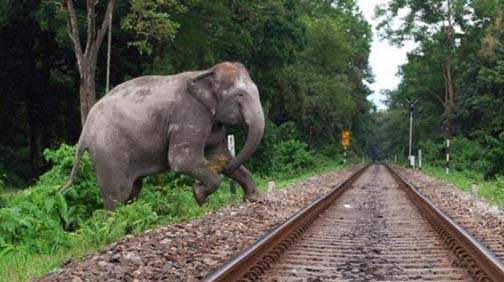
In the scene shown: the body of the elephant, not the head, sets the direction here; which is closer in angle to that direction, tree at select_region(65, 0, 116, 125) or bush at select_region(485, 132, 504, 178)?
the bush

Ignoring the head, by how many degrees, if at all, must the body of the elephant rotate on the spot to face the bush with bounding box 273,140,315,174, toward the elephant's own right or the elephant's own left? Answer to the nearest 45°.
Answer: approximately 90° to the elephant's own left

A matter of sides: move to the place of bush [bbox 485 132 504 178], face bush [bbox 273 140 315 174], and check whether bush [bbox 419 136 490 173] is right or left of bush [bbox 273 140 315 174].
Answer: right

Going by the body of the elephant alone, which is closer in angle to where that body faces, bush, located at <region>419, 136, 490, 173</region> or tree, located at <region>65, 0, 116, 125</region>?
the bush

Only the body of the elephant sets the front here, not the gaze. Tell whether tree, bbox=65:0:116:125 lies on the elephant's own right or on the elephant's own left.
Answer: on the elephant's own left

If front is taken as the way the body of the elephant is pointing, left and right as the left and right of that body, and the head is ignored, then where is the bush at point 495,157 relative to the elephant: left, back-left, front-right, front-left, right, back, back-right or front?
front-left

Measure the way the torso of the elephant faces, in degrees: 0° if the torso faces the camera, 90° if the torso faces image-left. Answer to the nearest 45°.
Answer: approximately 270°
